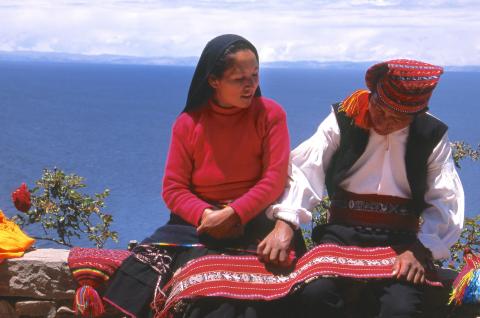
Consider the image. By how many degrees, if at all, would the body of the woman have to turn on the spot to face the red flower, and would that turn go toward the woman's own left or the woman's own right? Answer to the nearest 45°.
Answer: approximately 135° to the woman's own right

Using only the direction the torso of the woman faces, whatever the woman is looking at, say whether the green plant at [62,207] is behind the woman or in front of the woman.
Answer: behind

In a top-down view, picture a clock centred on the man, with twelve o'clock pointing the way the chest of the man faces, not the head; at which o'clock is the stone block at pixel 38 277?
The stone block is roughly at 3 o'clock from the man.

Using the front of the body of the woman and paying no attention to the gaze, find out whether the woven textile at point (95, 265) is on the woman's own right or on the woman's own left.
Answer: on the woman's own right

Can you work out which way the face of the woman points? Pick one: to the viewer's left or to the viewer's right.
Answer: to the viewer's right

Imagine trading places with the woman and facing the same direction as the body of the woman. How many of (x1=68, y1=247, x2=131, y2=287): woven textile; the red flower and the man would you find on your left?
1

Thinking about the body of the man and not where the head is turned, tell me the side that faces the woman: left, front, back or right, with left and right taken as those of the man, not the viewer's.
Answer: right

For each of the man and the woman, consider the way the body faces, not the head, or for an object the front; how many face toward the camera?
2

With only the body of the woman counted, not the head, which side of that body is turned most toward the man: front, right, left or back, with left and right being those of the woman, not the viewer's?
left

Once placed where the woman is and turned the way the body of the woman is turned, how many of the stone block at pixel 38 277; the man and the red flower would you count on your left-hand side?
1

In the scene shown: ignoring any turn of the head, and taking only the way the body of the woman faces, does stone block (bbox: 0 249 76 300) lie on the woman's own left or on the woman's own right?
on the woman's own right
